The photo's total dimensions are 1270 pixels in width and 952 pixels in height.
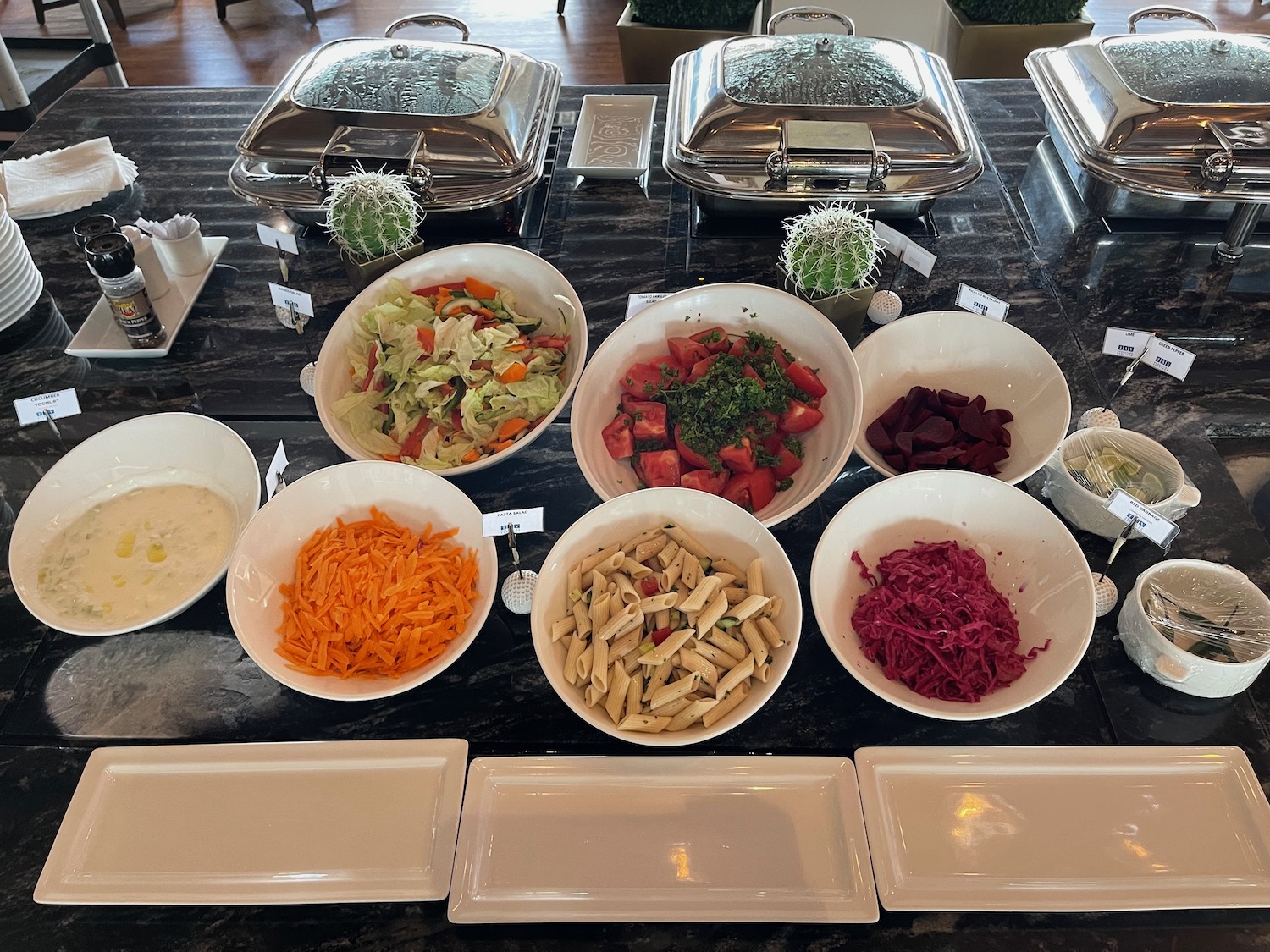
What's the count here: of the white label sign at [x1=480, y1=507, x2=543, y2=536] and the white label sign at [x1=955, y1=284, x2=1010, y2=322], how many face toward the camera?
2

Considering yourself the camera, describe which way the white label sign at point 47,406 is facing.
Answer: facing the viewer

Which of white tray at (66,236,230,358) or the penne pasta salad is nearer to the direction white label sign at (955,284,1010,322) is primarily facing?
the penne pasta salad

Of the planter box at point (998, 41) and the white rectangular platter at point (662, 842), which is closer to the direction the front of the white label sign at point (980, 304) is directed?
the white rectangular platter

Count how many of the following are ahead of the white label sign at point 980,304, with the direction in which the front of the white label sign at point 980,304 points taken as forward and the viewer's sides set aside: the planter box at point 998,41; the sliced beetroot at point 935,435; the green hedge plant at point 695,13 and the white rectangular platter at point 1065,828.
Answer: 2

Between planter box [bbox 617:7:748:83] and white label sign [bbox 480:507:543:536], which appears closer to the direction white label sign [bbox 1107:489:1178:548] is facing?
the white label sign

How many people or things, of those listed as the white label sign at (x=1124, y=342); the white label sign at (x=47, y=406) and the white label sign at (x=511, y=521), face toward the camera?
3

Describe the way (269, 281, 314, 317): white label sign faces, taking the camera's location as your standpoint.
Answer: facing the viewer and to the left of the viewer

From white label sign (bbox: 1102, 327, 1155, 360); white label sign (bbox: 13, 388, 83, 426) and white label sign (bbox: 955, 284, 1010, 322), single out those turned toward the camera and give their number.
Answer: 3

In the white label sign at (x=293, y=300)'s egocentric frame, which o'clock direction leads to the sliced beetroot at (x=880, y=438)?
The sliced beetroot is roughly at 9 o'clock from the white label sign.
